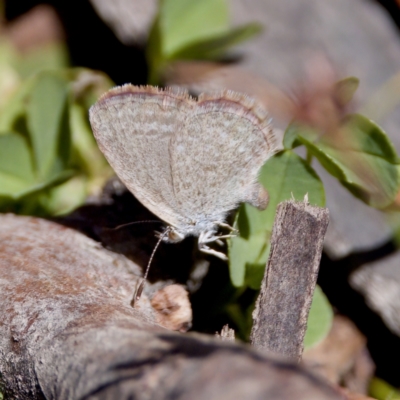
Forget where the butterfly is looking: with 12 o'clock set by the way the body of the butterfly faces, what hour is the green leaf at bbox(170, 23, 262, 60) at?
The green leaf is roughly at 3 o'clock from the butterfly.

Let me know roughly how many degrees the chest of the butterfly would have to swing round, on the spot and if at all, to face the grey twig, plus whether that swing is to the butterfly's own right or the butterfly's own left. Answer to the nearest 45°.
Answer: approximately 135° to the butterfly's own left

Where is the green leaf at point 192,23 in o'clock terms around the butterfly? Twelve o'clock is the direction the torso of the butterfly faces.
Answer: The green leaf is roughly at 3 o'clock from the butterfly.

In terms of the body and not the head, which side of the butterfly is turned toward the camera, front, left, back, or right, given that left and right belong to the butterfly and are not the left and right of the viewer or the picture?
left

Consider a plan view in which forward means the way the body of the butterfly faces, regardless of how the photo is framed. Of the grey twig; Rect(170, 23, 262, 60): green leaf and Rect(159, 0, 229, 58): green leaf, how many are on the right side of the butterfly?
2

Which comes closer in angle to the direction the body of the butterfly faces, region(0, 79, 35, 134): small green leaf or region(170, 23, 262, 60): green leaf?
the small green leaf
